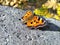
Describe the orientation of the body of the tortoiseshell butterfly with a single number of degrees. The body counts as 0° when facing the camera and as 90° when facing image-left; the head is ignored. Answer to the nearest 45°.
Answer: approximately 225°
